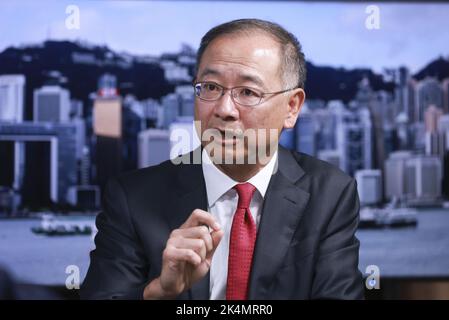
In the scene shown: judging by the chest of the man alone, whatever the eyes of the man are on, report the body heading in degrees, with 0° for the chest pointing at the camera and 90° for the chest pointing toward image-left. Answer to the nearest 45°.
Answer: approximately 0°

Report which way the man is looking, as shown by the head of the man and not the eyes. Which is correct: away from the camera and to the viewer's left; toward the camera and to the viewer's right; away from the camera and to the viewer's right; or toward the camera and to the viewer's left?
toward the camera and to the viewer's left
